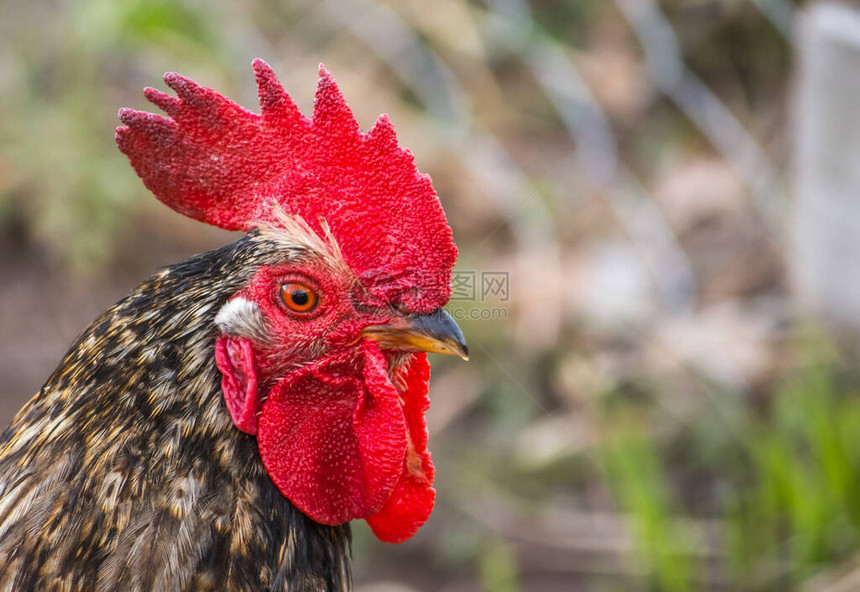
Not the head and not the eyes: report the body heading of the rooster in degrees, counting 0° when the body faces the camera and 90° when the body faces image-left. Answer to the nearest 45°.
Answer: approximately 270°
